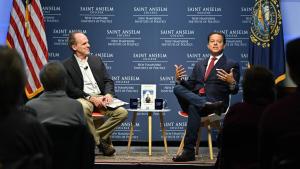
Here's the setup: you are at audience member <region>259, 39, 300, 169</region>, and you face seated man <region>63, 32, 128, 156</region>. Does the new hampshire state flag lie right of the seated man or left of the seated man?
right

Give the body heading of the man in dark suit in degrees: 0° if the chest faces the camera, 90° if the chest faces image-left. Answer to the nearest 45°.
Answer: approximately 45°

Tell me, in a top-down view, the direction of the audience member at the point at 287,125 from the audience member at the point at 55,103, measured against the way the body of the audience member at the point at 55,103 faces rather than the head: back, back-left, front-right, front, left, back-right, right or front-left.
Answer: back-right

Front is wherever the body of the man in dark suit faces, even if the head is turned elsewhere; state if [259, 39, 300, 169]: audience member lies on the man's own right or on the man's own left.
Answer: on the man's own left

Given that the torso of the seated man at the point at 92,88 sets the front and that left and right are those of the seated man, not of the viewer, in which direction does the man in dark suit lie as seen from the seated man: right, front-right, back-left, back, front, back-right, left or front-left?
front-left

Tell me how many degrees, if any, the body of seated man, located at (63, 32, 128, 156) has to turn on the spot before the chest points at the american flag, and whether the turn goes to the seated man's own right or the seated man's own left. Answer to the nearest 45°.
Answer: approximately 180°

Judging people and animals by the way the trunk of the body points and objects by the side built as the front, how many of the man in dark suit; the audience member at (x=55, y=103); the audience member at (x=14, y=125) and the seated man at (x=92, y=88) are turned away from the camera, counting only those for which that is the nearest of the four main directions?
2

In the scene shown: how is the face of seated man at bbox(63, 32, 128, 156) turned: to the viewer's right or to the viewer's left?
to the viewer's right

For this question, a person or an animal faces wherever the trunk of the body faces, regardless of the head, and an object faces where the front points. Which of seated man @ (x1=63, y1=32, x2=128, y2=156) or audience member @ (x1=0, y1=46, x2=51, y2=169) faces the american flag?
the audience member

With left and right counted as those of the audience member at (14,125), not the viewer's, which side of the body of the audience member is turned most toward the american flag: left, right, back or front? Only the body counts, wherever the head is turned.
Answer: front

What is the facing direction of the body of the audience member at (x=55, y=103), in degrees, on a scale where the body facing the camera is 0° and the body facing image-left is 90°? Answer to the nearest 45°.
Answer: approximately 180°

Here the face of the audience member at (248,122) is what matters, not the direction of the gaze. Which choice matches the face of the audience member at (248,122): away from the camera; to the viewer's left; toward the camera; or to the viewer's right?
away from the camera

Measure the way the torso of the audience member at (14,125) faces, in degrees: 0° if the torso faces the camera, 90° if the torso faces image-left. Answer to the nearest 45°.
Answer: approximately 180°

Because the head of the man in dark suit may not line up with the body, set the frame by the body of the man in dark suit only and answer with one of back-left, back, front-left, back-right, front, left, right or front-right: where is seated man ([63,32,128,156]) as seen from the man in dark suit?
front-right
